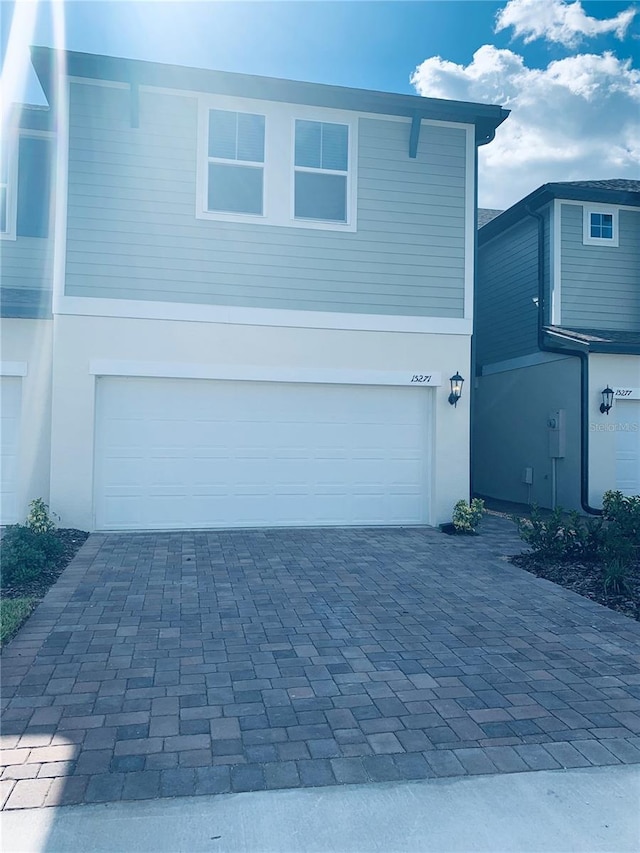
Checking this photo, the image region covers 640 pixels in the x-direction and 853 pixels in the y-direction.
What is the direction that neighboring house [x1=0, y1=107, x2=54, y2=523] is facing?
toward the camera

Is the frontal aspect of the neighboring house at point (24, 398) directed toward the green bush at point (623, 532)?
no

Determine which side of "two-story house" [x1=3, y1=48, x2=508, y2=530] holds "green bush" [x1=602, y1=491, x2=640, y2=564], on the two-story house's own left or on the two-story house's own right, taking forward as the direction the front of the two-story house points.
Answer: on the two-story house's own left

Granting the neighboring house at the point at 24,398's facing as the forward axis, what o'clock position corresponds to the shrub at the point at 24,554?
The shrub is roughly at 12 o'clock from the neighboring house.

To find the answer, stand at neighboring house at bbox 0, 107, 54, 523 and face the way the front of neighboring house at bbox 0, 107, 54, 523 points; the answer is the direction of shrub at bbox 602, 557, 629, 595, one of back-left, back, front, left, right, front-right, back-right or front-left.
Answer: front-left

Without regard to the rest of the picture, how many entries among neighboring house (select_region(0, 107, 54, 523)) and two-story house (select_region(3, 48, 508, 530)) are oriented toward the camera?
2

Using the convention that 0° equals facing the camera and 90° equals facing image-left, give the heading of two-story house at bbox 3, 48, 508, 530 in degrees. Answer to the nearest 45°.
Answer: approximately 0°

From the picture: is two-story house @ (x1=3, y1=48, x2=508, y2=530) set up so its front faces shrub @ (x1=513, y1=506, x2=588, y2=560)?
no

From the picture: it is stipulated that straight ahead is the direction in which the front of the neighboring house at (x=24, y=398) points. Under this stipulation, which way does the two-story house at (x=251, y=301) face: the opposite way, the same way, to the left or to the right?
the same way

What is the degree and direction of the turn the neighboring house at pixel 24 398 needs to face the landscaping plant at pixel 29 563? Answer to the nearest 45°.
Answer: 0° — it already faces it

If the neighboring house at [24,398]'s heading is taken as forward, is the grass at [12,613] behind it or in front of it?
in front

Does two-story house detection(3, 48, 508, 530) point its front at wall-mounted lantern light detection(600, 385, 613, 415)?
no

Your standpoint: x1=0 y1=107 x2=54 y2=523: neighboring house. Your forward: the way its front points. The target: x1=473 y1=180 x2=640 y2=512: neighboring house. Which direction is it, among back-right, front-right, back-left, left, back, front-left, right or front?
left

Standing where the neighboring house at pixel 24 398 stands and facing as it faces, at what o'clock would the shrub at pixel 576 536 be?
The shrub is roughly at 10 o'clock from the neighboring house.
